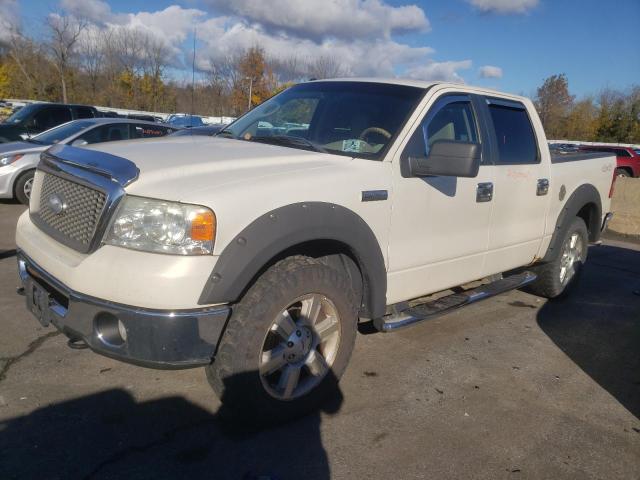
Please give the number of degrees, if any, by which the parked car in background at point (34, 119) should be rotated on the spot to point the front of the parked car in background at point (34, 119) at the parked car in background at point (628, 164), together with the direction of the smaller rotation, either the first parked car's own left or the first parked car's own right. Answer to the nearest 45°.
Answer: approximately 135° to the first parked car's own left

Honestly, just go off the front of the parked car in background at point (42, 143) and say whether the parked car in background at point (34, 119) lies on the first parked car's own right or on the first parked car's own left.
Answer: on the first parked car's own right

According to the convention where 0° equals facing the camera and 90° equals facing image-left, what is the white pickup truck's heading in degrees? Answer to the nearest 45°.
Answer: approximately 45°

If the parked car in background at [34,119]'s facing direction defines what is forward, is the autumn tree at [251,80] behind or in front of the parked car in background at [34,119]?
behind

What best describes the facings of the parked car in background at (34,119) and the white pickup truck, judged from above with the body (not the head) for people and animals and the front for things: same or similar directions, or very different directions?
same or similar directions

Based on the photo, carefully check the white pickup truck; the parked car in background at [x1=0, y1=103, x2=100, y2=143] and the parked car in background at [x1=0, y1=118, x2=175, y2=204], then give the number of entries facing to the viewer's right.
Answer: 0

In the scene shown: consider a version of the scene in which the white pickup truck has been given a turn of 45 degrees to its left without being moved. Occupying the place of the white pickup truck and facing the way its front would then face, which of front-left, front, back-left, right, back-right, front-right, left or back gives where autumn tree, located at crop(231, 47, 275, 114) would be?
back

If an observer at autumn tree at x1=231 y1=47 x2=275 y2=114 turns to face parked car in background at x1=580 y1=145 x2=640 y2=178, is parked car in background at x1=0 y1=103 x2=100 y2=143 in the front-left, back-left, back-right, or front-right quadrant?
front-right

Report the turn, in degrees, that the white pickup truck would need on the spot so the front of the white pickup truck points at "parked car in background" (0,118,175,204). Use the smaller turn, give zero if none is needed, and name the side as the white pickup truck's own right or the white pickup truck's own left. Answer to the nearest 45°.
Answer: approximately 90° to the white pickup truck's own right

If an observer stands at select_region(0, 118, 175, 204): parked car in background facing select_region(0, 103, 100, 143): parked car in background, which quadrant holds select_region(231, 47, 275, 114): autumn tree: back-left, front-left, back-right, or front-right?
front-right

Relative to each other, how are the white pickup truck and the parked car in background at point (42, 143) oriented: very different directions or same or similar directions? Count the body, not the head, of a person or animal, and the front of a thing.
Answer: same or similar directions

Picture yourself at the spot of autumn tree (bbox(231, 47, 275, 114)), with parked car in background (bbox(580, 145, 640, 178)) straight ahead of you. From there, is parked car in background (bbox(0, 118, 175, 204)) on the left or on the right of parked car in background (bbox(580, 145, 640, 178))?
right

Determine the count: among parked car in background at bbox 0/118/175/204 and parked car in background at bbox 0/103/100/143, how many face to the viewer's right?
0

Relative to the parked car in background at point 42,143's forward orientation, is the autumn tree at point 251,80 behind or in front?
behind

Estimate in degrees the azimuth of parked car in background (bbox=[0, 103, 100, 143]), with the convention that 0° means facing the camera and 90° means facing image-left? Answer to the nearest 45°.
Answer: approximately 45°

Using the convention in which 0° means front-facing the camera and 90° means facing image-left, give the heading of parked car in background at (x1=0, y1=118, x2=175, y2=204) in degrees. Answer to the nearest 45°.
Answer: approximately 45°
